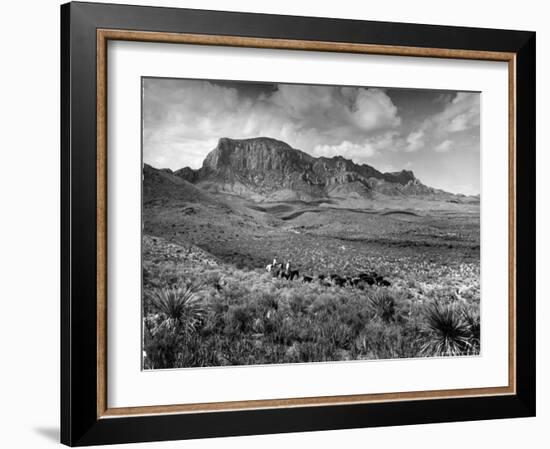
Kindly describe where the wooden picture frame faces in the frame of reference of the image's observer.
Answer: facing the viewer and to the right of the viewer
